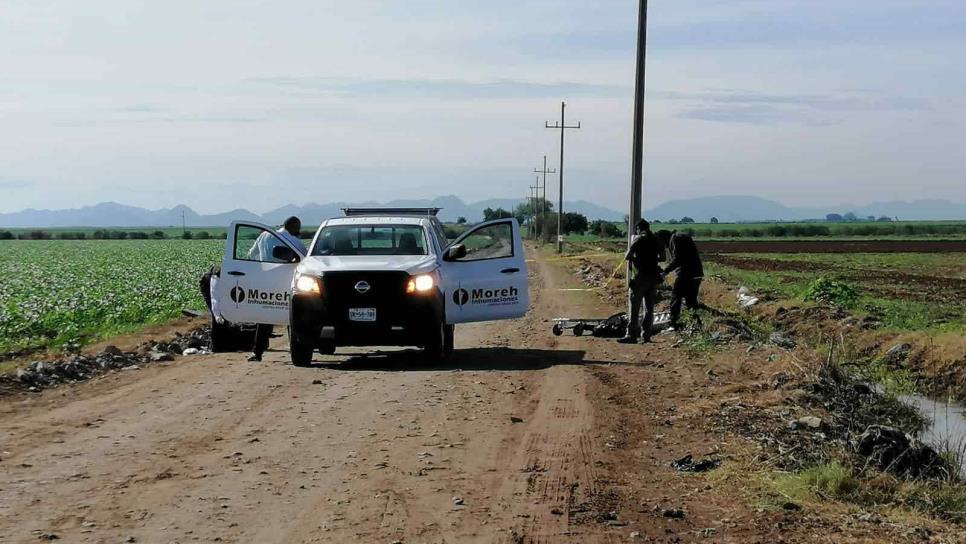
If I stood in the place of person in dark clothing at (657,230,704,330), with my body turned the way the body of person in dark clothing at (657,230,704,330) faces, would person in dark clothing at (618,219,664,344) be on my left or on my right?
on my left

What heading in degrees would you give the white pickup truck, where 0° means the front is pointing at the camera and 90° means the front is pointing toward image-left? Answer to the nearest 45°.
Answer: approximately 0°

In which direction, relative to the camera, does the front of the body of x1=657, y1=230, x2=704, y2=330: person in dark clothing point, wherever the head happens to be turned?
to the viewer's left

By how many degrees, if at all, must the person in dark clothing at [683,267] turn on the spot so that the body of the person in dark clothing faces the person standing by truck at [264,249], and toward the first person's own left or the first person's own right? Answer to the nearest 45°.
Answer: approximately 45° to the first person's own left

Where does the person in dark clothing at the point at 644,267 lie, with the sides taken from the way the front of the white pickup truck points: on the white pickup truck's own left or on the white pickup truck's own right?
on the white pickup truck's own left
